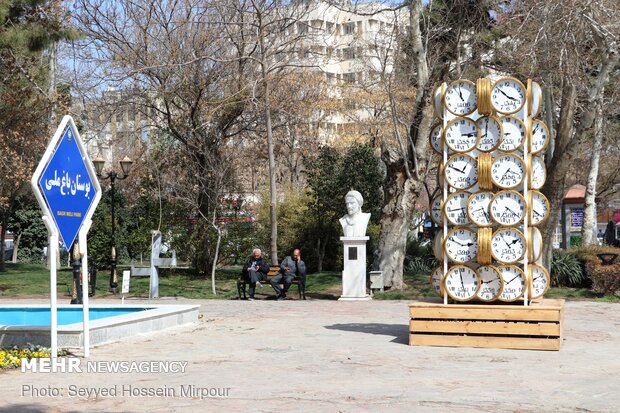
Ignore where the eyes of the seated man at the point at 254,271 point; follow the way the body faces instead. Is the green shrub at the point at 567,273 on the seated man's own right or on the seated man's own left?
on the seated man's own left

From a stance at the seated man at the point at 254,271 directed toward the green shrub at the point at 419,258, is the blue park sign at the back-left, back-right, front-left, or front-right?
back-right

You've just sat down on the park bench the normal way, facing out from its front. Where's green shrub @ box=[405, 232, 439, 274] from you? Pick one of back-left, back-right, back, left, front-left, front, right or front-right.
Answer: back-left

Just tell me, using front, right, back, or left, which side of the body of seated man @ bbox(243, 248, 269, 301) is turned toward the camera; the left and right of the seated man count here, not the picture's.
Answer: front

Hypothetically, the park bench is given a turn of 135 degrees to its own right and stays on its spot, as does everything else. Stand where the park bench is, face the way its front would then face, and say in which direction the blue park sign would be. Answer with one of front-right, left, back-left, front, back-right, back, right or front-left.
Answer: back-left

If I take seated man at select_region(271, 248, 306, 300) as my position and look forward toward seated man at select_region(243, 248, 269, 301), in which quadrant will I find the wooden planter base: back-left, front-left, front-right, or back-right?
back-left

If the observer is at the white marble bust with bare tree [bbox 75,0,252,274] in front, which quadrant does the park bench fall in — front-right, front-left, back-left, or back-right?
front-left

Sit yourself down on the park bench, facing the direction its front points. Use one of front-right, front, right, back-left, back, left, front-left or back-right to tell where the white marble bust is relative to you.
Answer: left

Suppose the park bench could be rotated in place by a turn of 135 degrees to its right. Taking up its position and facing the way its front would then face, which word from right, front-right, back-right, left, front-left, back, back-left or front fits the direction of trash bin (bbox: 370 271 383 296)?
back-right

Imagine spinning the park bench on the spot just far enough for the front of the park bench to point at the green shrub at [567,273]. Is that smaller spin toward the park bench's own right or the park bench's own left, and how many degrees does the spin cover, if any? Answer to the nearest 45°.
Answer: approximately 90° to the park bench's own left

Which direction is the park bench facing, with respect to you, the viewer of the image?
facing the viewer

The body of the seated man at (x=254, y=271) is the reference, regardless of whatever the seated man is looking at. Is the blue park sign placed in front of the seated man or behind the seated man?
in front
